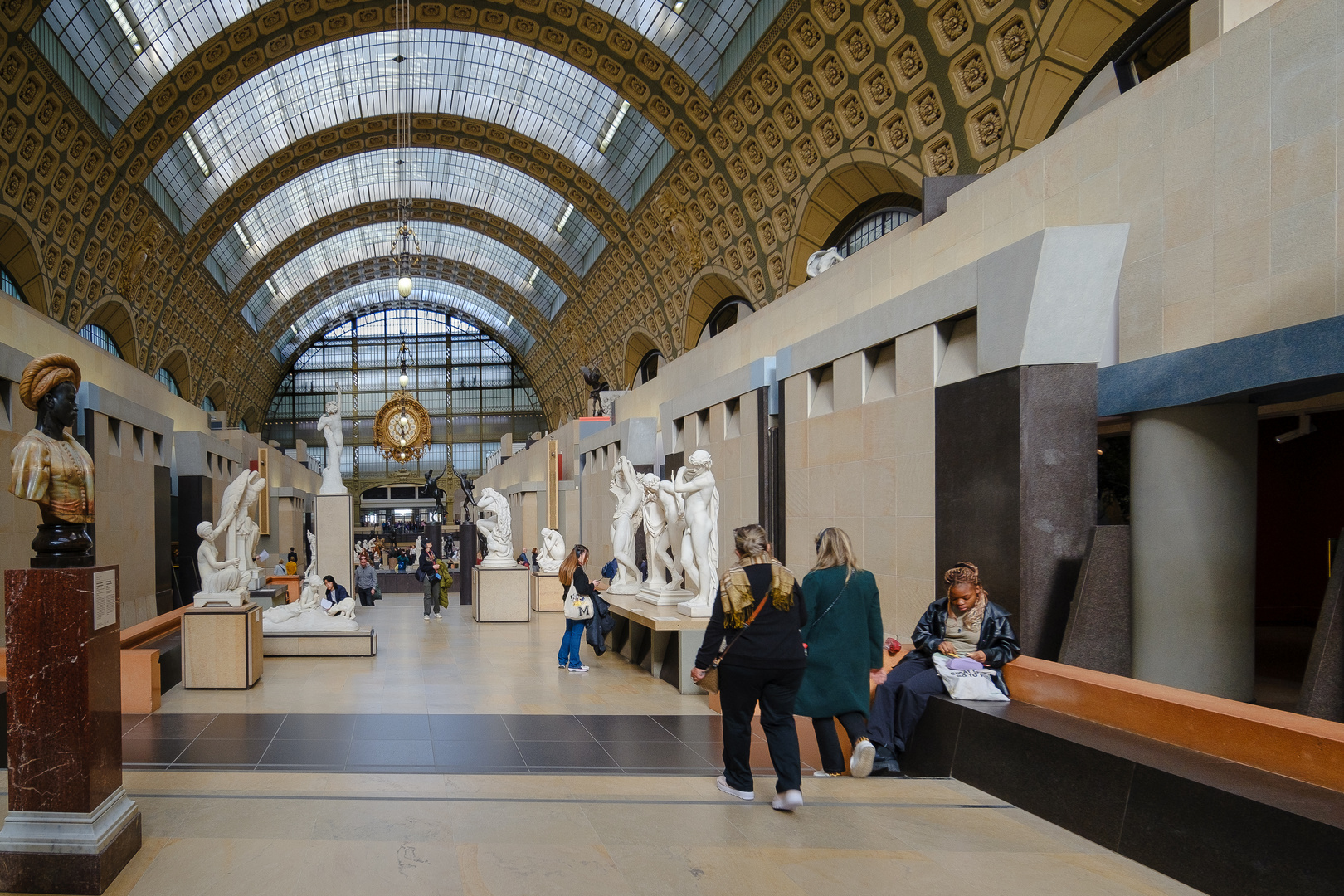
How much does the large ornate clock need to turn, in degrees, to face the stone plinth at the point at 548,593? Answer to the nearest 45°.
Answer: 0° — it already faces it

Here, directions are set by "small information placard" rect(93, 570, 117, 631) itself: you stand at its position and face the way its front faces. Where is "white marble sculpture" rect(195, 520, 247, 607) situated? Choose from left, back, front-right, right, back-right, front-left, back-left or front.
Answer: back-left

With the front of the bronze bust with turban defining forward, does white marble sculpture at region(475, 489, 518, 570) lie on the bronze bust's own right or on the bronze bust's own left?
on the bronze bust's own left

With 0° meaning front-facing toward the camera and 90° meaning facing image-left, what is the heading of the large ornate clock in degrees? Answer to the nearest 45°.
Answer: approximately 0°

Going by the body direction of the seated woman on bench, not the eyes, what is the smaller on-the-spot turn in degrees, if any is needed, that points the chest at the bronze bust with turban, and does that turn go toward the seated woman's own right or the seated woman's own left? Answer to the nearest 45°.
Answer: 0° — they already face it

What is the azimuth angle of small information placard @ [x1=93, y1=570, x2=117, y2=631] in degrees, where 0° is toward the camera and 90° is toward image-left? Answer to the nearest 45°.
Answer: approximately 315°

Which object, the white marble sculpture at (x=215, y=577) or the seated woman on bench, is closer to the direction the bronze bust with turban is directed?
the seated woman on bench

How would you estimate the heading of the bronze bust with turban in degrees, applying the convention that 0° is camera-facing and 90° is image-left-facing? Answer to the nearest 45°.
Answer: approximately 315°

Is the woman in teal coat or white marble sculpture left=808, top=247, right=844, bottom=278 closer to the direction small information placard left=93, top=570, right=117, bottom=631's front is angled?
the woman in teal coat

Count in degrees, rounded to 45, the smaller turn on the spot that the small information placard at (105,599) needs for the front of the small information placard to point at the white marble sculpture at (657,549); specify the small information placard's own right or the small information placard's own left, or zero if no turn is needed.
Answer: approximately 90° to the small information placard's own left
